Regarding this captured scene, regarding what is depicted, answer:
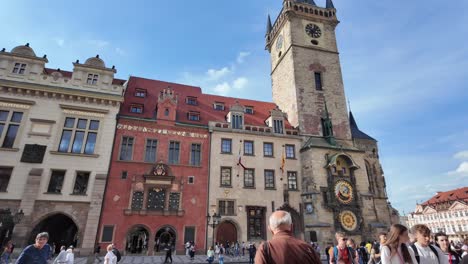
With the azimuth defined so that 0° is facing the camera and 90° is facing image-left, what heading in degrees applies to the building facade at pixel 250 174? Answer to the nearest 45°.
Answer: approximately 0°

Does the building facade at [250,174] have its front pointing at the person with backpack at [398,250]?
yes

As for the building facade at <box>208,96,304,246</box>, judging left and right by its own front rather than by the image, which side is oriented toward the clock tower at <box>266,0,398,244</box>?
left

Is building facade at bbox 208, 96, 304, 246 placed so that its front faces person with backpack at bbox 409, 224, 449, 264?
yes
